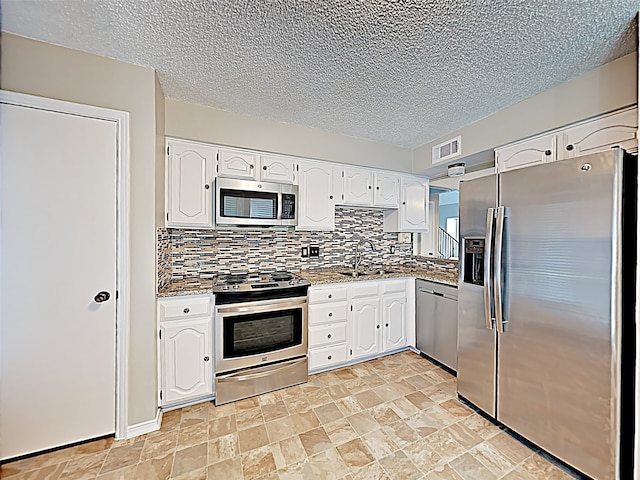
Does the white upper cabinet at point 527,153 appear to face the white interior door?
yes

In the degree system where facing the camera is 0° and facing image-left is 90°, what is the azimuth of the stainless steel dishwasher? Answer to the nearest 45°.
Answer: approximately 45°

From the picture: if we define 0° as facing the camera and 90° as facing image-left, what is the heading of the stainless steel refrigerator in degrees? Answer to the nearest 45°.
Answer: approximately 45°

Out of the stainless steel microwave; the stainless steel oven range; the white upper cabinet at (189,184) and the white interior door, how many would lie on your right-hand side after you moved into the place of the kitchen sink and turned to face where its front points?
4

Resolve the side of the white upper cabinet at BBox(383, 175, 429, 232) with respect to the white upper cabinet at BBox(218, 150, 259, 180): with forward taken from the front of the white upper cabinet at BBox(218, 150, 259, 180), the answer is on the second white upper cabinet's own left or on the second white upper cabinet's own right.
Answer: on the second white upper cabinet's own left

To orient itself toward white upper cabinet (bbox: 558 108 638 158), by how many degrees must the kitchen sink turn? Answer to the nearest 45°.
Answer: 0° — it already faces it

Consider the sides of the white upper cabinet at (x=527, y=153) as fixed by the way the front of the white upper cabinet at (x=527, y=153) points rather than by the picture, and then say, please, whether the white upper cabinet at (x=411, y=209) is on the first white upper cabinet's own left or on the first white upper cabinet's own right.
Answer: on the first white upper cabinet's own right

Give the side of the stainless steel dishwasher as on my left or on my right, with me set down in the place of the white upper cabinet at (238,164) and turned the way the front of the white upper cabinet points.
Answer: on my left

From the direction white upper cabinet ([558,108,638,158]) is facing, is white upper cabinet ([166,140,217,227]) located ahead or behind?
ahead
